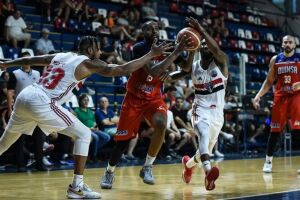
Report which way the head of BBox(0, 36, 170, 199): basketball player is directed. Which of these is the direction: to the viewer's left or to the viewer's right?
to the viewer's right

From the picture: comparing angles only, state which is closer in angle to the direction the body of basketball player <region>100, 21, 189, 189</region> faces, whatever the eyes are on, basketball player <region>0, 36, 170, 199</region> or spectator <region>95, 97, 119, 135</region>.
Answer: the basketball player

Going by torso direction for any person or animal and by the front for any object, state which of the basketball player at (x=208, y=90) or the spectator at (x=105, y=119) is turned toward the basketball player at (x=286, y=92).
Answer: the spectator

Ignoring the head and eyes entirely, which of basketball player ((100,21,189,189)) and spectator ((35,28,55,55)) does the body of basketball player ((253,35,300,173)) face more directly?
the basketball player

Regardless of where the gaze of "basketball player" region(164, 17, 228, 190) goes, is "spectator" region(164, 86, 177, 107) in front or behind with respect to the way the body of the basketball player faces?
behind
